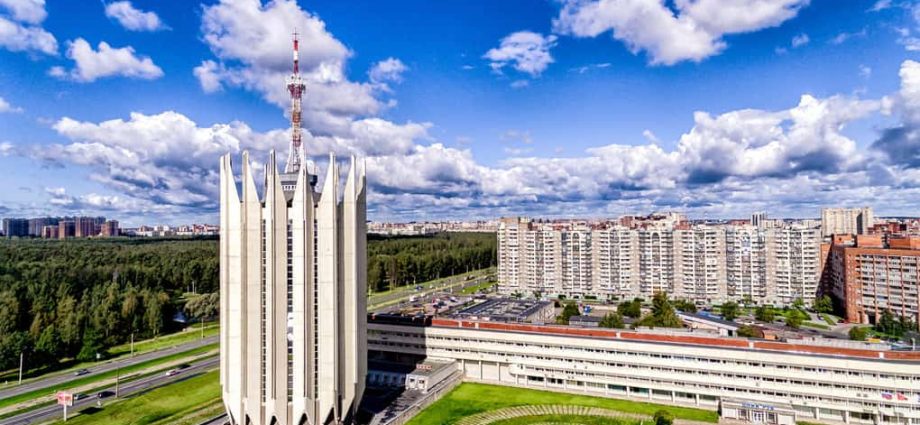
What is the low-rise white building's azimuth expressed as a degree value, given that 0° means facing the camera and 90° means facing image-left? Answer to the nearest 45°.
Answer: approximately 45°
